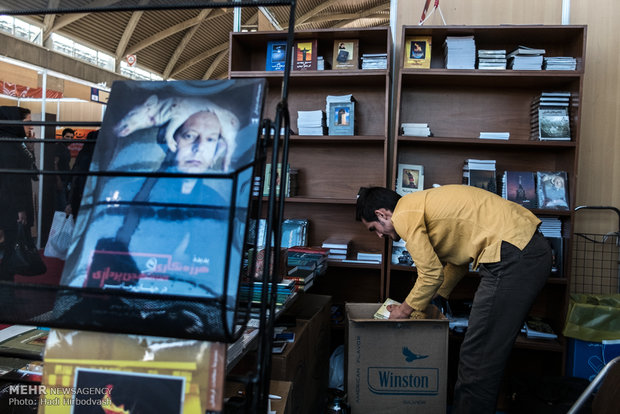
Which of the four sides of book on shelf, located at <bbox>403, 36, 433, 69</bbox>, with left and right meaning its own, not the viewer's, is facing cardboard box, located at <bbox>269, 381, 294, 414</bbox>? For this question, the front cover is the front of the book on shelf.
front

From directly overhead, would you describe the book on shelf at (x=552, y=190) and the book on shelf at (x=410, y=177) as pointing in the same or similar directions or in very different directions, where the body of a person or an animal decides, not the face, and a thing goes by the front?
same or similar directions

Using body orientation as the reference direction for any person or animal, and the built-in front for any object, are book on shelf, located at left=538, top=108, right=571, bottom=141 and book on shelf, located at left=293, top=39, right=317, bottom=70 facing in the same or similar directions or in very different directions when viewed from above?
same or similar directions

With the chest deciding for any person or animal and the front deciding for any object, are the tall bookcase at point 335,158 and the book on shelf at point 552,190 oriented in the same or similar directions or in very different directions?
same or similar directions

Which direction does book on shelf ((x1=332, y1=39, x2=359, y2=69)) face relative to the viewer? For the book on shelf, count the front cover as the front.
toward the camera

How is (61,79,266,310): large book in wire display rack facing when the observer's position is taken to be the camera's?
facing the viewer

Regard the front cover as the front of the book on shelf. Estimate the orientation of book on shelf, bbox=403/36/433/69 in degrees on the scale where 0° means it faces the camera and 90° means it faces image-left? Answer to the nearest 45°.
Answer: approximately 0°

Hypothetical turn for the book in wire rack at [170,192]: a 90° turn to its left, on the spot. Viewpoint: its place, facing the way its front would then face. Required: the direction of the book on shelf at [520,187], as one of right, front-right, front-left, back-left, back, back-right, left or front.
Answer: front-left

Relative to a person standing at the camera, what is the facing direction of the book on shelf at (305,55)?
facing the viewer

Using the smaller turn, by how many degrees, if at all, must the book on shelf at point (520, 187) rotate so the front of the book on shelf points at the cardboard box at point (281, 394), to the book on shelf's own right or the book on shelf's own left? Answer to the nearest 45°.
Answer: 0° — it already faces it

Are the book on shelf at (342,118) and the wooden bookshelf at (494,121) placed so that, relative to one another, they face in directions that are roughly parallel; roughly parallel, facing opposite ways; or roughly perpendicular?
roughly parallel

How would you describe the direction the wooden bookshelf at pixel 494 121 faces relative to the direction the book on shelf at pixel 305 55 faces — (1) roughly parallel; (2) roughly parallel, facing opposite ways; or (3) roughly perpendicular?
roughly parallel

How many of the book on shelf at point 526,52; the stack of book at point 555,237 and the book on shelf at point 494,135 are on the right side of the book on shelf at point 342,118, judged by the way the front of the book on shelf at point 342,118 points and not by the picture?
0

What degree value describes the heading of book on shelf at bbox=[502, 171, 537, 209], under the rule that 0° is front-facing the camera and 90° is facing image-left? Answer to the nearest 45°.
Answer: approximately 0°
